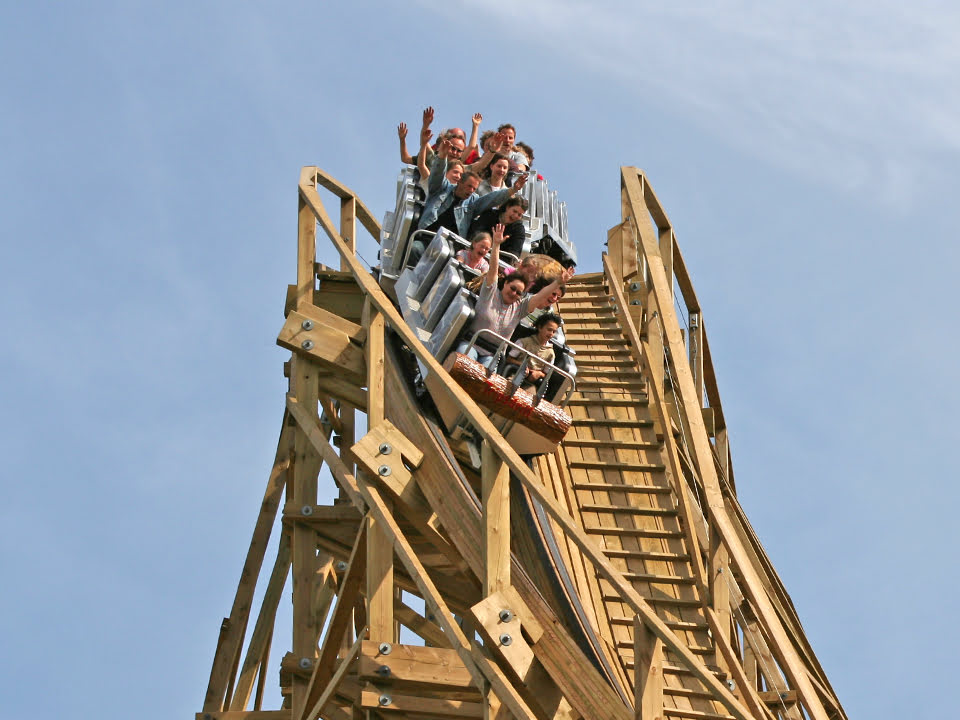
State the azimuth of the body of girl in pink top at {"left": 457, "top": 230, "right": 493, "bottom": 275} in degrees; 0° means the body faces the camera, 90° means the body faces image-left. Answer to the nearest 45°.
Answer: approximately 315°
